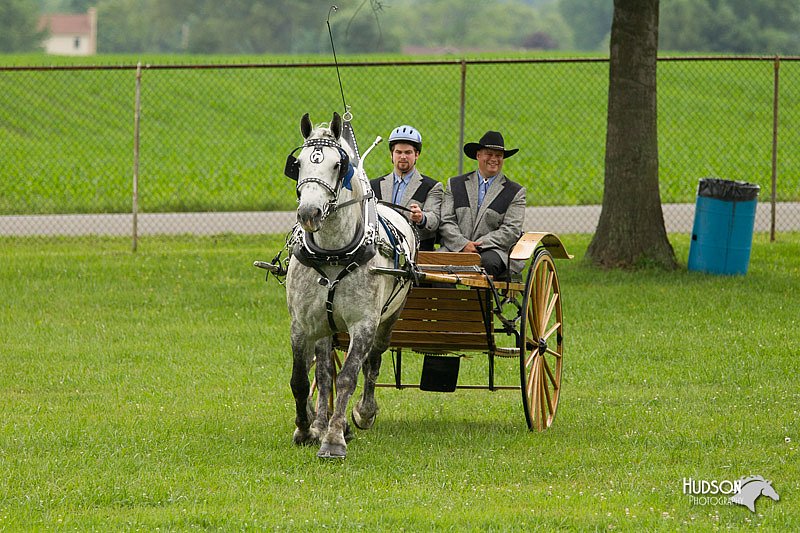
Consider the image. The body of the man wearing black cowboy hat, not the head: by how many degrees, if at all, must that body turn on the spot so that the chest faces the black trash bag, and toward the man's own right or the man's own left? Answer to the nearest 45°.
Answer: approximately 135° to the man's own left

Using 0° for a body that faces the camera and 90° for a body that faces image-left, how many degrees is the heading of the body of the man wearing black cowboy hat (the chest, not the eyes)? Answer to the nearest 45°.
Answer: approximately 0°

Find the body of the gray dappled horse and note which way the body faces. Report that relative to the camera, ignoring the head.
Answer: toward the camera

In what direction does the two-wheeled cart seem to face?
toward the camera

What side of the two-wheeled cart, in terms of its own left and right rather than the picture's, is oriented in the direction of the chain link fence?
back

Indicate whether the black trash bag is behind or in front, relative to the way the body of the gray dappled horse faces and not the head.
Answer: behind

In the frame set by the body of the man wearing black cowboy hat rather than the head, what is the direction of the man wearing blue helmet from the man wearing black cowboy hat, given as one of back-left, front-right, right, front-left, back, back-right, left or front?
right

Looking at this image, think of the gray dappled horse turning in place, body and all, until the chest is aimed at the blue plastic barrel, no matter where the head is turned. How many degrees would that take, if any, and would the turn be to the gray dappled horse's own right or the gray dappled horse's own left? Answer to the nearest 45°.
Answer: approximately 135° to the gray dappled horse's own left

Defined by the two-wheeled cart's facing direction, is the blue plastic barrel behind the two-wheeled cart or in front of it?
behind

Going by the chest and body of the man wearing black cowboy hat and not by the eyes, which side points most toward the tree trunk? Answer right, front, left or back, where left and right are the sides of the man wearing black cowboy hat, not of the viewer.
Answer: back
